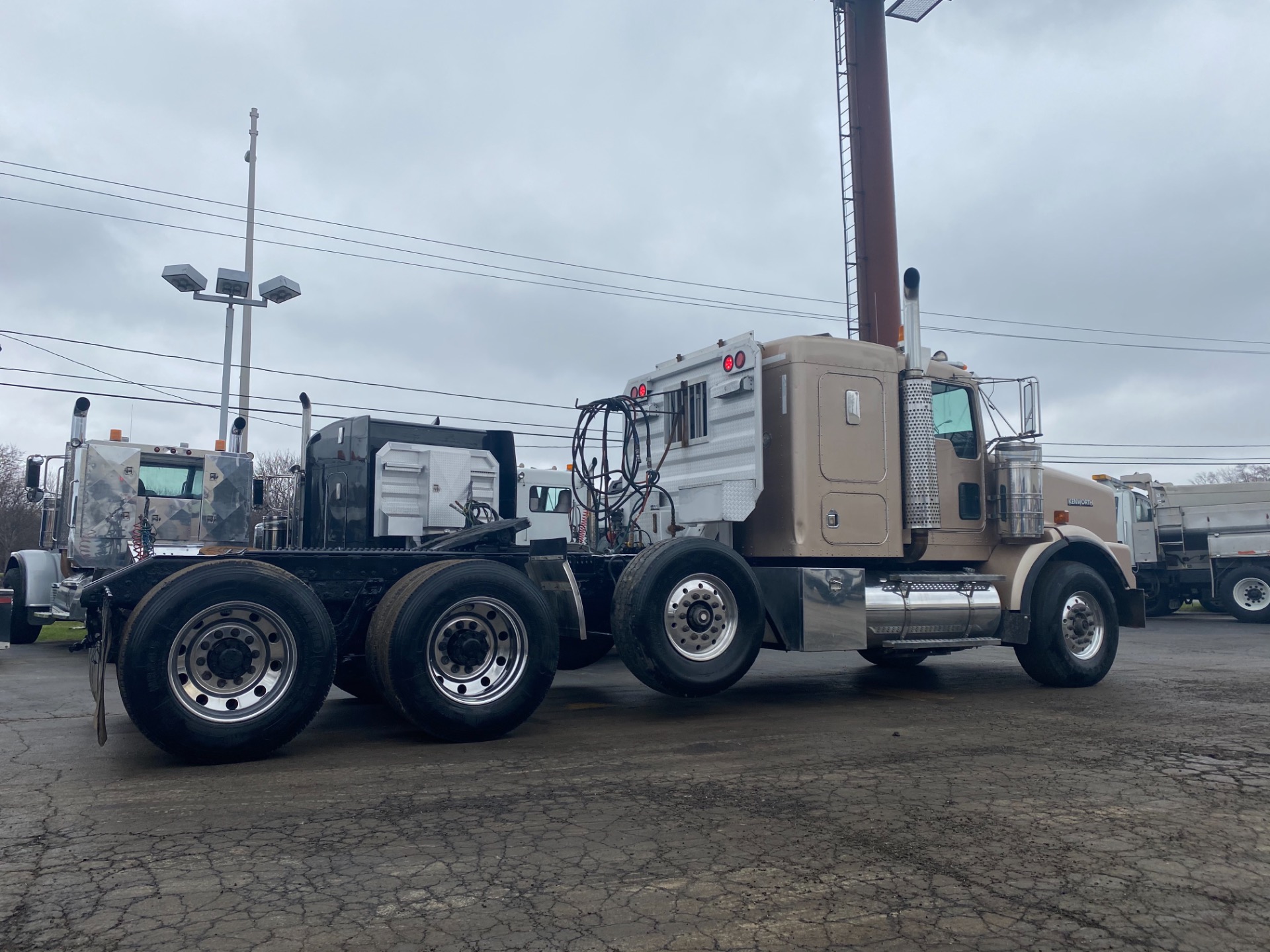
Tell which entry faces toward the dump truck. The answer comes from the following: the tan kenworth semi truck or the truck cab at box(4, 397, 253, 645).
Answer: the tan kenworth semi truck

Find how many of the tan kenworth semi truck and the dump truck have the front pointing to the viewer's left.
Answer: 1

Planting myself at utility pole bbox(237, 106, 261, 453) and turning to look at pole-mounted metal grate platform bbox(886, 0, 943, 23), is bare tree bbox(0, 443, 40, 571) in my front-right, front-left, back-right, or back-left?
back-left

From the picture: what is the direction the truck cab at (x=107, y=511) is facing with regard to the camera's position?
facing away from the viewer and to the left of the viewer

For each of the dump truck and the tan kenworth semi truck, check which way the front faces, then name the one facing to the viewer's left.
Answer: the dump truck

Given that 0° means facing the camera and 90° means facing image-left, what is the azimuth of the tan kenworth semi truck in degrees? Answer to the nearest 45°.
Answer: approximately 225°

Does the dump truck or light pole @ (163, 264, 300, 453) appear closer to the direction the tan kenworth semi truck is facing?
the dump truck

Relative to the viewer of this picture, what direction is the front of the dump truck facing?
facing to the left of the viewer

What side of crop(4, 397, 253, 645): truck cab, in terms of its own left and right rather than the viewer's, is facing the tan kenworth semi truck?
back
